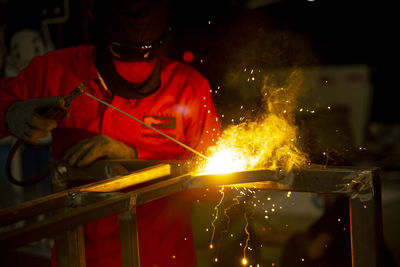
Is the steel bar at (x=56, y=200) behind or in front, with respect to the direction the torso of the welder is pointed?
in front

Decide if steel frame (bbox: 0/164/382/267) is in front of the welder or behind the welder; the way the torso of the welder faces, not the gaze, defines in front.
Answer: in front

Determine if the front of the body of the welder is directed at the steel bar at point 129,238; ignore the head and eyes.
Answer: yes

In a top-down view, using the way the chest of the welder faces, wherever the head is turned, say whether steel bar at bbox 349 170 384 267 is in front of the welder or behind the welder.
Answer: in front

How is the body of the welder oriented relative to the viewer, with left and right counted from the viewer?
facing the viewer

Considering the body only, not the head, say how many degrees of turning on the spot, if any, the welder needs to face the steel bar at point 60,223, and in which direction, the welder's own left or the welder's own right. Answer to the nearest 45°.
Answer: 0° — they already face it
